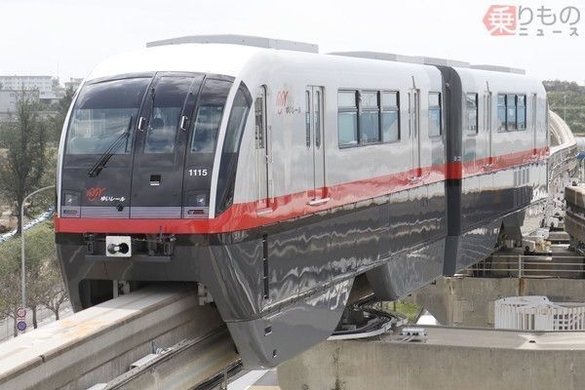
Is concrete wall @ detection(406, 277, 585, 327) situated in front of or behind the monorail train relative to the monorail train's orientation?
behind

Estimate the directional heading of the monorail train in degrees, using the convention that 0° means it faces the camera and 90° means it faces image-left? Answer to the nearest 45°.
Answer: approximately 45°
